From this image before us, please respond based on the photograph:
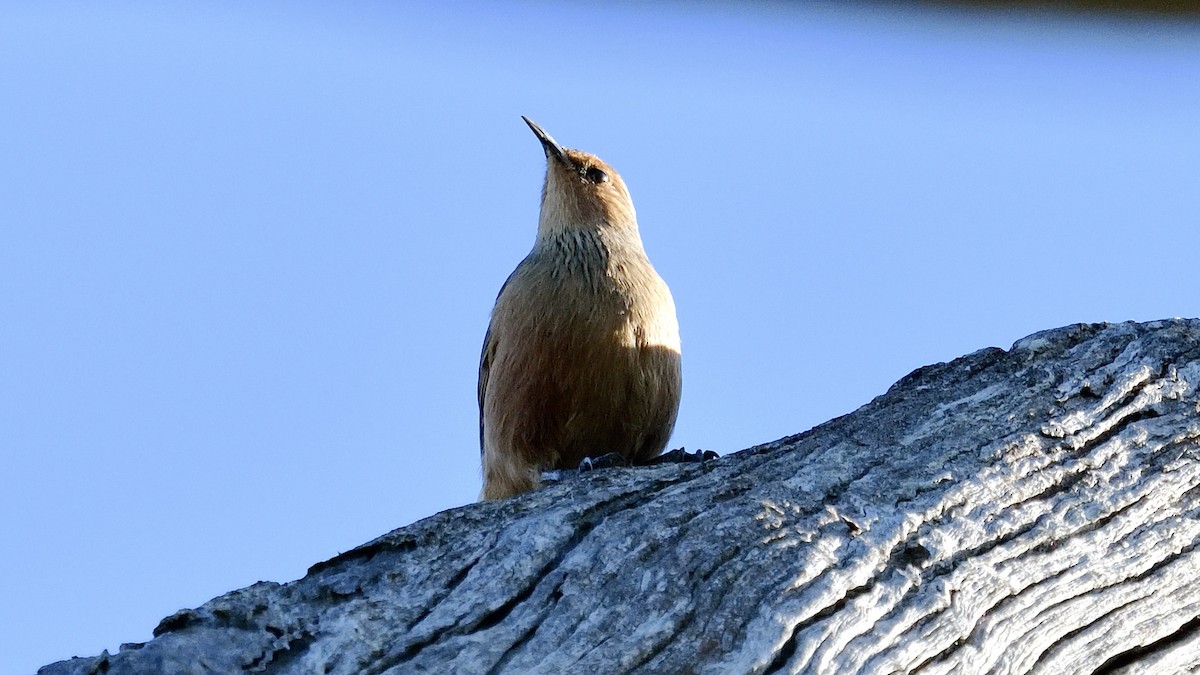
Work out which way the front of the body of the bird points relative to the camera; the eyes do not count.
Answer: toward the camera
